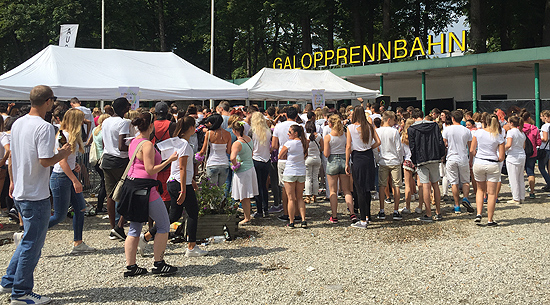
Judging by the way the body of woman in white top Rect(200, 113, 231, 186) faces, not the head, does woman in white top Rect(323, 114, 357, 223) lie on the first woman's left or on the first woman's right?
on the first woman's right

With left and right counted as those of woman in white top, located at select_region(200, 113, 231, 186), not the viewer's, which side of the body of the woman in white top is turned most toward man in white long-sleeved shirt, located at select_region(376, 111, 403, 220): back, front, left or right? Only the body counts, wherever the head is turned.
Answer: right

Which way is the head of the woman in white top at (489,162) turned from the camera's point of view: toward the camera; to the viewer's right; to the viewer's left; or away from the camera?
away from the camera

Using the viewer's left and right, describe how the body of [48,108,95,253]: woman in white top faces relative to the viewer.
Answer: facing to the right of the viewer

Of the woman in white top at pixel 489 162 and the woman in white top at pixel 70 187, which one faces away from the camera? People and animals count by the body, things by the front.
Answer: the woman in white top at pixel 489 162

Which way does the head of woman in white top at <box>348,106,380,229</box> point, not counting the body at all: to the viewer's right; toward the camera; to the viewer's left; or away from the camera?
away from the camera

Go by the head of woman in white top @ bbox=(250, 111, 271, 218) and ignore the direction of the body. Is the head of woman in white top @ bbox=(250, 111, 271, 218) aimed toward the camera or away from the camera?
away from the camera

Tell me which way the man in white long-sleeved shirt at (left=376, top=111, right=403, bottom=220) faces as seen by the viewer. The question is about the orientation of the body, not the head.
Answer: away from the camera

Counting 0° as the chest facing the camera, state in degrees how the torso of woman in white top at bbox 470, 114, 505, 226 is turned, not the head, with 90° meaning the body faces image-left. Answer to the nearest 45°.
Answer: approximately 180°

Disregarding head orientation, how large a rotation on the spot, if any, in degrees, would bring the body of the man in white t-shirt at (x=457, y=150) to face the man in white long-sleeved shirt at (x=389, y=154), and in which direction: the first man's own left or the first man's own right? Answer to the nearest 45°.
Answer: approximately 135° to the first man's own left

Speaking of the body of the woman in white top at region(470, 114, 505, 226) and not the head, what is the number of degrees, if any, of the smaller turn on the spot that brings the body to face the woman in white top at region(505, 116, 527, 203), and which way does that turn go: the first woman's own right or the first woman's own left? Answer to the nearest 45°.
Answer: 0° — they already face them
